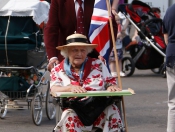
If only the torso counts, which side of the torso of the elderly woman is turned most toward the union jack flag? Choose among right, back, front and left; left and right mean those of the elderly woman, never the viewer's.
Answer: back

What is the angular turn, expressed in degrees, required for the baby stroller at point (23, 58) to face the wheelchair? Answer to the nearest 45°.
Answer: approximately 45° to its left

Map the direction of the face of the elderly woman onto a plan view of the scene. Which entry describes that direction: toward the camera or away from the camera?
toward the camera

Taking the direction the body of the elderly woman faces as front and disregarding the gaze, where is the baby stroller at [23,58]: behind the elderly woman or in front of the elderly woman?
behind

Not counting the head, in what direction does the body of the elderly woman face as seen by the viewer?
toward the camera
